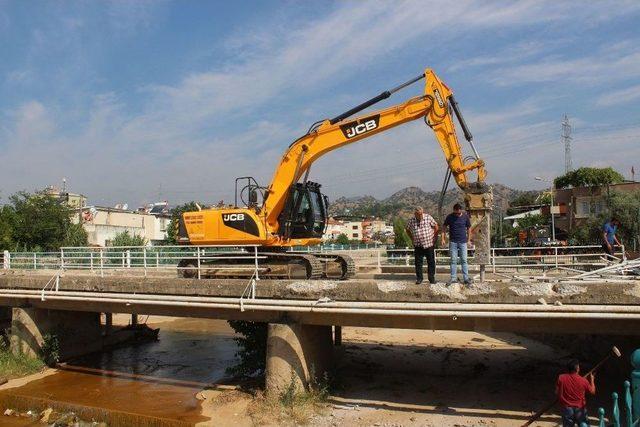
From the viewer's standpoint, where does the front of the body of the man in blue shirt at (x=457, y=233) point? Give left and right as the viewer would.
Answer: facing the viewer

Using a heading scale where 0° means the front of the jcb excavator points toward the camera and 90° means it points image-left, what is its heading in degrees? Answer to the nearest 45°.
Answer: approximately 270°

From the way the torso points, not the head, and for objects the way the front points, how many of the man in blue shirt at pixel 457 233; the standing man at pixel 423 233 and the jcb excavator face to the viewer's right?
1

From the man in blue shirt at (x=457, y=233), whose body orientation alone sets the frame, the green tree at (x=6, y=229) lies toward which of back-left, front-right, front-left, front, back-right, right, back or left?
back-right

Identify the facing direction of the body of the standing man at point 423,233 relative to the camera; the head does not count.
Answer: toward the camera

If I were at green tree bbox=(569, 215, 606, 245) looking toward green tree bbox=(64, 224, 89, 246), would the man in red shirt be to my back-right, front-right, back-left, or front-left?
front-left

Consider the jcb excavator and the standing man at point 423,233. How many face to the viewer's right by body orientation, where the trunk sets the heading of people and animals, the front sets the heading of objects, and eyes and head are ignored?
1

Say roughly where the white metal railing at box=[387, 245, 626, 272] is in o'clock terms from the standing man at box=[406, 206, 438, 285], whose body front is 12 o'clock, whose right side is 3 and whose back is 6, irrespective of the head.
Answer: The white metal railing is roughly at 7 o'clock from the standing man.

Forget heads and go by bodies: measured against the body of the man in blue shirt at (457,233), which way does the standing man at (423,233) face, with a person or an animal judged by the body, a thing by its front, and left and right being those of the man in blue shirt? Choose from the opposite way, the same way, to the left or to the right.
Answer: the same way

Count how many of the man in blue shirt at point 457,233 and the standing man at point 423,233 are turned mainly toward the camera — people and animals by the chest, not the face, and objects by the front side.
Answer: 2

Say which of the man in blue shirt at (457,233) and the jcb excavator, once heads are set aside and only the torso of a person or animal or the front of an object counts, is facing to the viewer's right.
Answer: the jcb excavator

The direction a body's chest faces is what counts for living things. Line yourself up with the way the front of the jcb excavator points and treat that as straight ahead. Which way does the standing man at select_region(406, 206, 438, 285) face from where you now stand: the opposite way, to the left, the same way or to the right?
to the right
